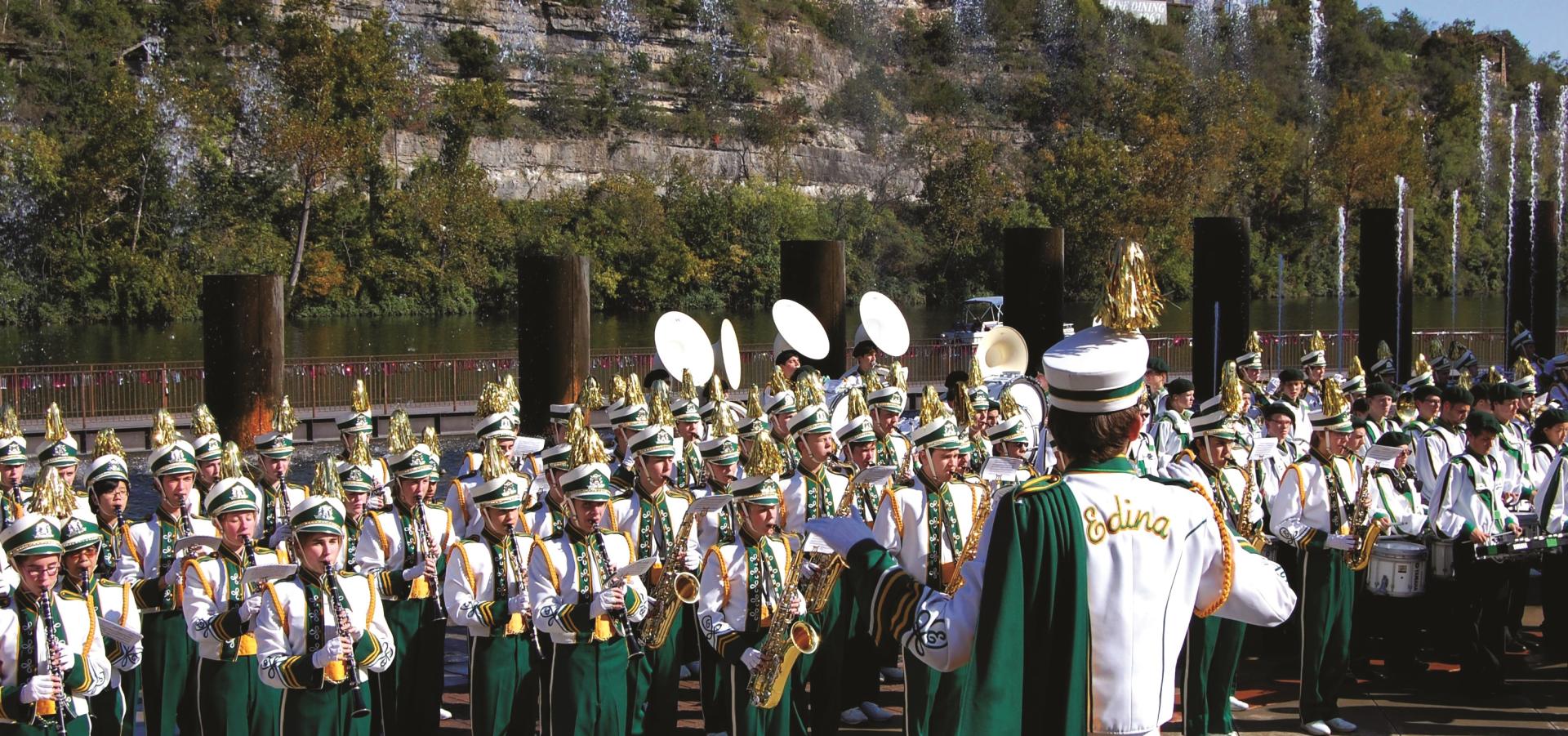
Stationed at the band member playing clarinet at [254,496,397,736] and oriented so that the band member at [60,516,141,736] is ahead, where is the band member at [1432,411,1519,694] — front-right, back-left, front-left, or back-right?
back-right

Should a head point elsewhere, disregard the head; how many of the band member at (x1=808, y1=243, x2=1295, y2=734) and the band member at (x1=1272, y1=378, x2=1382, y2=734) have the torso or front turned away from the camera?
1

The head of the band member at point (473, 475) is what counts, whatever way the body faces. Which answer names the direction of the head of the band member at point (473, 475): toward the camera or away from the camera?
toward the camera

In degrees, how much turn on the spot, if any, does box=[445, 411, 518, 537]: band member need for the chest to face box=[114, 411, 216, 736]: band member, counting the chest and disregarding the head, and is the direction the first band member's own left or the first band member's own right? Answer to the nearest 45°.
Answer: approximately 90° to the first band member's own right

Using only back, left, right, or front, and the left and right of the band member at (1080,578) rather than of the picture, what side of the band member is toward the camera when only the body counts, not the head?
back

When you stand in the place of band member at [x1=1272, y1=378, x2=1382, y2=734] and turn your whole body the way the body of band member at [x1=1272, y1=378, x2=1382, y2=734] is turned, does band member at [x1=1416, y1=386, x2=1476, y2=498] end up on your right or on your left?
on your left

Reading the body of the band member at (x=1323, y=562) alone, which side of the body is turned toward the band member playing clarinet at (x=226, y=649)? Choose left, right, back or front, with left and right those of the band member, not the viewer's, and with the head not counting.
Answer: right

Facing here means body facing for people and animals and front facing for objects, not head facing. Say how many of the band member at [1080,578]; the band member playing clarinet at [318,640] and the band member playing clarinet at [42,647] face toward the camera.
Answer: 2

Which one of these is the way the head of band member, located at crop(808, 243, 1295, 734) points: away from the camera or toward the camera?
away from the camera

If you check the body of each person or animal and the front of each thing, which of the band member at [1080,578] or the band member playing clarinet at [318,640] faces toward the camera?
the band member playing clarinet

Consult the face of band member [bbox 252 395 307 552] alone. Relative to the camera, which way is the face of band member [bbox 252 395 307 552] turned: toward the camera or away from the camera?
toward the camera

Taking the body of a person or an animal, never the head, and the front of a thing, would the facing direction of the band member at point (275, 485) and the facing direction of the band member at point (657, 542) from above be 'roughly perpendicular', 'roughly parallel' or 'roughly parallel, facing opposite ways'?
roughly parallel

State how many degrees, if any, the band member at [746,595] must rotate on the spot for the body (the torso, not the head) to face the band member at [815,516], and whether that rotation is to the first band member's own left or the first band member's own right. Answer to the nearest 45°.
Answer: approximately 135° to the first band member's own left

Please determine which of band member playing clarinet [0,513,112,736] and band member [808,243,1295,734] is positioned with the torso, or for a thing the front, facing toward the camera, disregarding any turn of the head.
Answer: the band member playing clarinet

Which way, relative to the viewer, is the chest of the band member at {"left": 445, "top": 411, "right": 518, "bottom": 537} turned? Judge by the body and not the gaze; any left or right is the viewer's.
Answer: facing the viewer and to the right of the viewer

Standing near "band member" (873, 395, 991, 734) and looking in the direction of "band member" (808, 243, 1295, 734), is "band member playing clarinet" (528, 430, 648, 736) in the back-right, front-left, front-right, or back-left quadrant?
front-right

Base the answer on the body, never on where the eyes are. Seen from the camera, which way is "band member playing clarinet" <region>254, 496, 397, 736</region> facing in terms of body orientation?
toward the camera

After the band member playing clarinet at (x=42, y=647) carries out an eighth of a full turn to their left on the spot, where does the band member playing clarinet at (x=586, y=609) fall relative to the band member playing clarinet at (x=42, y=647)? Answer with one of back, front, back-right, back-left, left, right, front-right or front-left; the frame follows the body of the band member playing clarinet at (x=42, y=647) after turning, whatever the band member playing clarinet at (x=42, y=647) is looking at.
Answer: front-left

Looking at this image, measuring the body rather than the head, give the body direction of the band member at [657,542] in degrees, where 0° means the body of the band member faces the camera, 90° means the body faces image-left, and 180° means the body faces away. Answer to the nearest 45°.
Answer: approximately 315°

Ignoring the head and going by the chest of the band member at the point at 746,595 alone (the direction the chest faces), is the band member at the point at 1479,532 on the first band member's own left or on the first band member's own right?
on the first band member's own left

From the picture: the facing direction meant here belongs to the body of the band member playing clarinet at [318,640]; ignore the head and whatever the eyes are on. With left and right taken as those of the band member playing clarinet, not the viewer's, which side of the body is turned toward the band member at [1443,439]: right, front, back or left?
left
